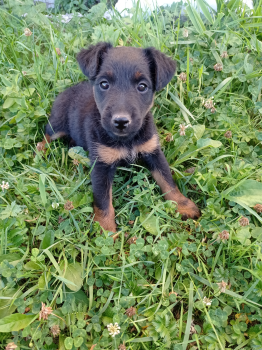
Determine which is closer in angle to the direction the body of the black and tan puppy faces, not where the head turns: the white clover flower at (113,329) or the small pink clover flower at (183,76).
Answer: the white clover flower

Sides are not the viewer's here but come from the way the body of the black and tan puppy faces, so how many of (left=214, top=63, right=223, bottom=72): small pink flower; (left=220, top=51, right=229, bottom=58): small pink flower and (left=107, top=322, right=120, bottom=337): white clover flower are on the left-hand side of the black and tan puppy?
2

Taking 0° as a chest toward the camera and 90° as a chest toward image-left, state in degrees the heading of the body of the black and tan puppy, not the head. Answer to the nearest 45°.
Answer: approximately 315°

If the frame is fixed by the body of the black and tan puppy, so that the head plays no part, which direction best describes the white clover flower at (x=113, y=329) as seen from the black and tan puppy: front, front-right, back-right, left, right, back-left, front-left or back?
front-right

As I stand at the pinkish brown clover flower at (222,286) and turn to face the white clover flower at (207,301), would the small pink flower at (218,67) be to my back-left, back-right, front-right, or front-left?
back-right

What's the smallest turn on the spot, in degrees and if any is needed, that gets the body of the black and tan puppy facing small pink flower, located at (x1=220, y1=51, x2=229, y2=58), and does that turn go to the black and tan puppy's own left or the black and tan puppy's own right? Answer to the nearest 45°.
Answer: approximately 90° to the black and tan puppy's own left
